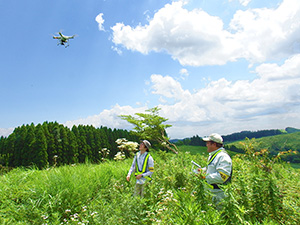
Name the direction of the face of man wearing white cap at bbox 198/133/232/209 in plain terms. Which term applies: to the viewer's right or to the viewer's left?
to the viewer's left

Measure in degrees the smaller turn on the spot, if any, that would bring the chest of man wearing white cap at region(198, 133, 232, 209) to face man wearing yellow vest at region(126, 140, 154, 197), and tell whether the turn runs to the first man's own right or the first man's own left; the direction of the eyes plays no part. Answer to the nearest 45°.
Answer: approximately 45° to the first man's own right

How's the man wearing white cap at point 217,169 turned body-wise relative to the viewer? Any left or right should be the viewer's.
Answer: facing to the left of the viewer

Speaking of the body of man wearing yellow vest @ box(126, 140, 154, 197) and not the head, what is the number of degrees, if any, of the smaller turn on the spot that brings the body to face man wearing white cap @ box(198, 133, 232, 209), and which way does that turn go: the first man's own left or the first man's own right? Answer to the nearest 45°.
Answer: approximately 90° to the first man's own left

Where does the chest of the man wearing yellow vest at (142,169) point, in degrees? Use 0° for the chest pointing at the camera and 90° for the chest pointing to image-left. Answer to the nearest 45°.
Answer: approximately 45°
